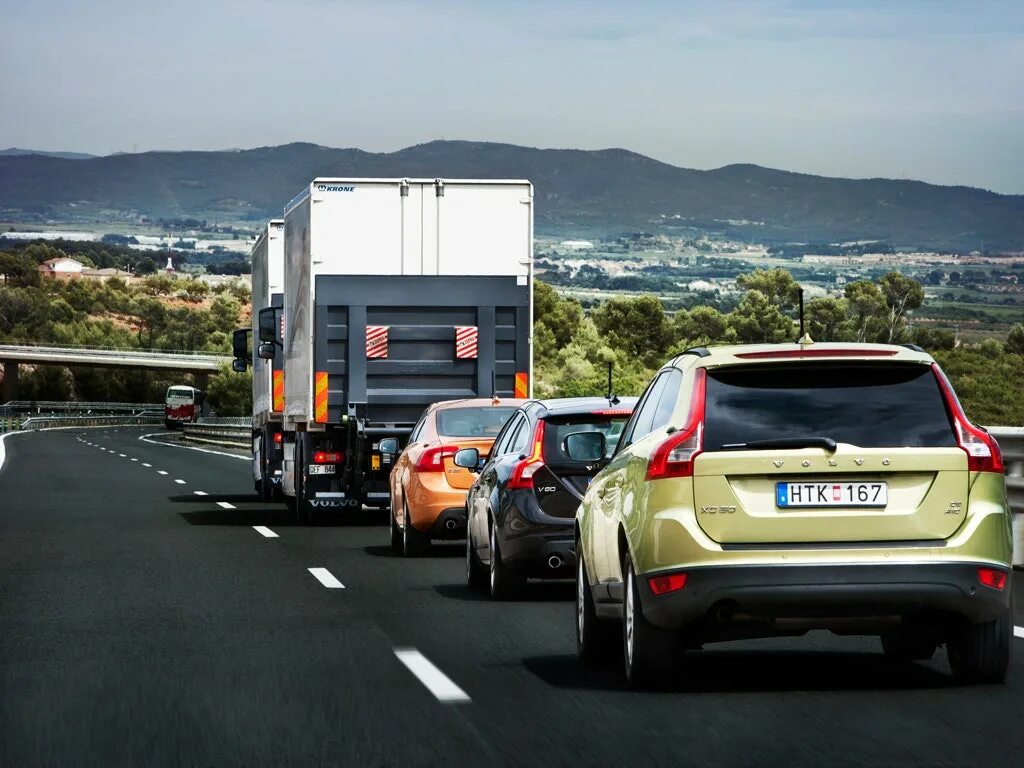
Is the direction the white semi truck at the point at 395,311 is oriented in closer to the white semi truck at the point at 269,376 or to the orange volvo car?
the white semi truck

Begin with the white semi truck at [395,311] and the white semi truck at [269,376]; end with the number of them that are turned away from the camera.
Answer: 2

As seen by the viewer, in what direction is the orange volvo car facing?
away from the camera

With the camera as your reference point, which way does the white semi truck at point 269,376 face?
facing away from the viewer

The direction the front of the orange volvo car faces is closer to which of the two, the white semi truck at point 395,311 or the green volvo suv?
the white semi truck

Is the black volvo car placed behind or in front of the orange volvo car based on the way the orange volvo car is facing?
behind

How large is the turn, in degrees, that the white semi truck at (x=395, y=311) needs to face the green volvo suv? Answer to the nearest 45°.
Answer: approximately 180°

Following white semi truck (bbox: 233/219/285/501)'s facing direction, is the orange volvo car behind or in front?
behind

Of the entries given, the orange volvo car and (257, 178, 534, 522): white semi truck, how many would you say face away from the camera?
2

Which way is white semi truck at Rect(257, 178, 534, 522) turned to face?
away from the camera

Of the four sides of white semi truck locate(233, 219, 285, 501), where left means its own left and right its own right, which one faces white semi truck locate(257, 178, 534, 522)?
back

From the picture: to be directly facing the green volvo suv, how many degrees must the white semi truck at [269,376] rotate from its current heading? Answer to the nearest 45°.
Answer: approximately 180°
